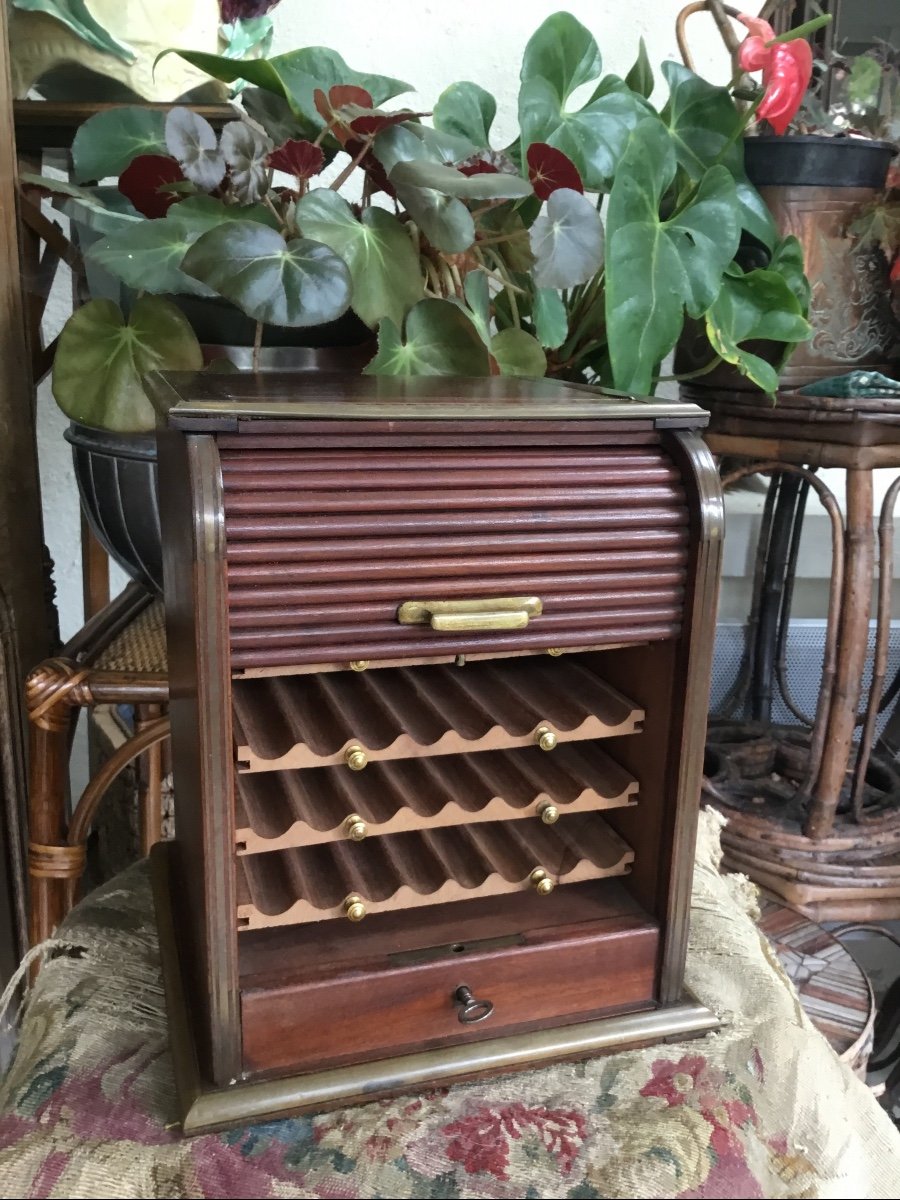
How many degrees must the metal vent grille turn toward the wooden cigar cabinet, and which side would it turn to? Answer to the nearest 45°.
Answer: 0° — it already faces it

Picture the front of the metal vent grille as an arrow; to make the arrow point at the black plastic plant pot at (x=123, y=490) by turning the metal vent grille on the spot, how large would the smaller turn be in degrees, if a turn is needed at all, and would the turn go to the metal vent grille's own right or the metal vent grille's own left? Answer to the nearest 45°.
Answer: approximately 45° to the metal vent grille's own right

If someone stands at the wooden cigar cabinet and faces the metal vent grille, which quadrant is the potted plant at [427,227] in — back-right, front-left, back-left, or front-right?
front-left

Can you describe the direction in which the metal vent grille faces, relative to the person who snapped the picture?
facing the viewer

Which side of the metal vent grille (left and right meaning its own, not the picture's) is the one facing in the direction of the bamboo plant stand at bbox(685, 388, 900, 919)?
front
